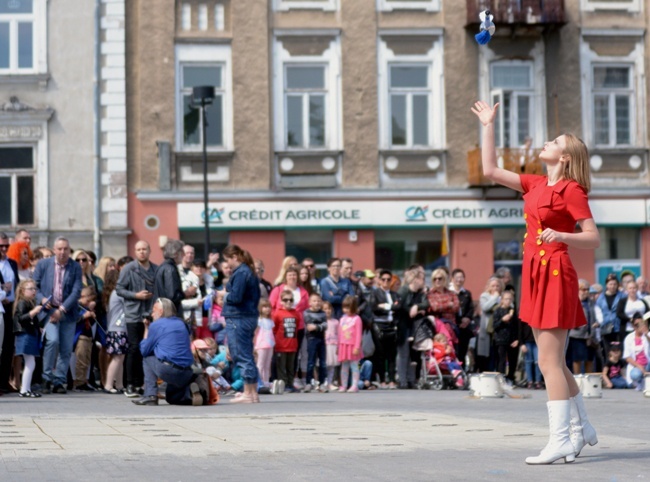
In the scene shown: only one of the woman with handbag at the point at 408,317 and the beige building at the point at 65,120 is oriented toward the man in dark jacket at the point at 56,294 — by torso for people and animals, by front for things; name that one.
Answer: the beige building

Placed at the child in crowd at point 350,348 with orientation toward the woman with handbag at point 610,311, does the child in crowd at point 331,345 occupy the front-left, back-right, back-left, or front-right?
back-left

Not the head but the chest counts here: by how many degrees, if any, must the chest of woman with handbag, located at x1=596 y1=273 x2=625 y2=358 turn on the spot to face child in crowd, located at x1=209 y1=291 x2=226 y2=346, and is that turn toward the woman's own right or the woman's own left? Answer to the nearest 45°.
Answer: approximately 45° to the woman's own right

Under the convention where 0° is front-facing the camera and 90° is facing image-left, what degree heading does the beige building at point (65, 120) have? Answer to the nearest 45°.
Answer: approximately 0°

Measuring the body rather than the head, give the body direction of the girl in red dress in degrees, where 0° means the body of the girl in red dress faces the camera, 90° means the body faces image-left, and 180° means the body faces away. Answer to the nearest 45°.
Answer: approximately 45°

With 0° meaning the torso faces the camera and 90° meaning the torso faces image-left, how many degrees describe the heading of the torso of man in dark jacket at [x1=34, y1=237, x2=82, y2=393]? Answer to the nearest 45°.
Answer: approximately 0°

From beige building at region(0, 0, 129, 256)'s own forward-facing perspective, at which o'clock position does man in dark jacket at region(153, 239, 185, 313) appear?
The man in dark jacket is roughly at 12 o'clock from the beige building.

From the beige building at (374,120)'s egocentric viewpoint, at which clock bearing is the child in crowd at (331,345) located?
The child in crowd is roughly at 12 o'clock from the beige building.

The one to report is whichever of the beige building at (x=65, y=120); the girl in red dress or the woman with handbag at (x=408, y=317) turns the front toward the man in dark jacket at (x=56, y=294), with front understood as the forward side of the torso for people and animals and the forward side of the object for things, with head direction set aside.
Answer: the beige building

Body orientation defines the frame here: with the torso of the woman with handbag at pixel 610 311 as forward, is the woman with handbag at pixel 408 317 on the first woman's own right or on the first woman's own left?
on the first woman's own right

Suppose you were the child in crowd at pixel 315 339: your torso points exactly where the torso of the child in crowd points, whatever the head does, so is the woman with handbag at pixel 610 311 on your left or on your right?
on your left
